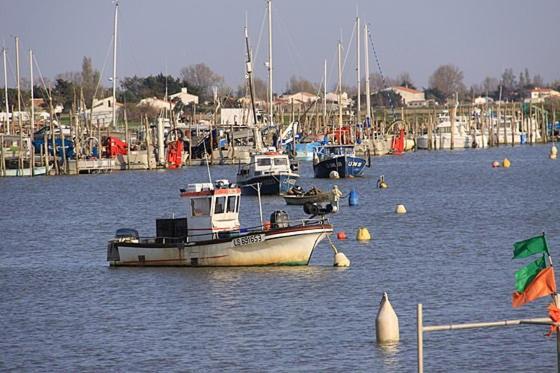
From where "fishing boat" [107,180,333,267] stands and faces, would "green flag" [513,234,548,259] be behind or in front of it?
in front

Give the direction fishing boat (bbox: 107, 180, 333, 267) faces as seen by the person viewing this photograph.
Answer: facing the viewer and to the right of the viewer

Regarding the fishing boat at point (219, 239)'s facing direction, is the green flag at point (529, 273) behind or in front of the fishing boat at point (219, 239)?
in front
